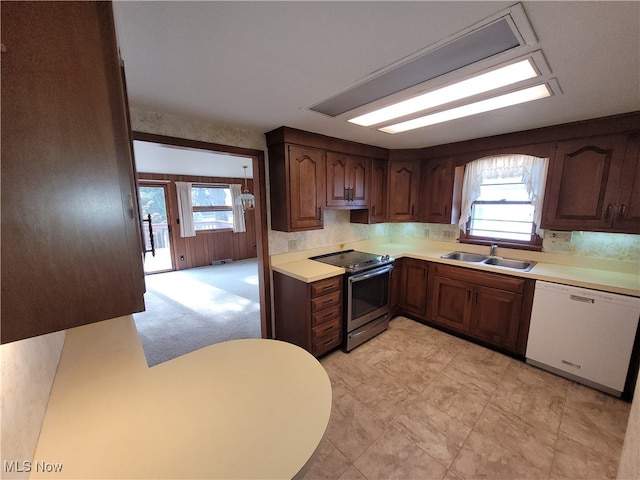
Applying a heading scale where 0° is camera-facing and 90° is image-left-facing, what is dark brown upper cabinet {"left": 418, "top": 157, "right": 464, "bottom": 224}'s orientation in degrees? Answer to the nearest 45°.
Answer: approximately 45°

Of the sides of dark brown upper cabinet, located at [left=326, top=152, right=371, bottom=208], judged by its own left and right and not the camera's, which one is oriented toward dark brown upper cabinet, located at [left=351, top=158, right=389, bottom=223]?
left

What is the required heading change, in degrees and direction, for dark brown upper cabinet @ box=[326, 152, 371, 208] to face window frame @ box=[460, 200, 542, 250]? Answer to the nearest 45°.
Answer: approximately 45° to its left

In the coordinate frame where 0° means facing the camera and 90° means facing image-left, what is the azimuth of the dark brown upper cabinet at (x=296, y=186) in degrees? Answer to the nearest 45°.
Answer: approximately 315°

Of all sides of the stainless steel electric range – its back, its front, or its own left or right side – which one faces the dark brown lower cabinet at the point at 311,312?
right

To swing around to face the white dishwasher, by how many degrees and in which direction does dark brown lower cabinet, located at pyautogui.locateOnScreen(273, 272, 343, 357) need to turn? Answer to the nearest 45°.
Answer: approximately 45° to its left

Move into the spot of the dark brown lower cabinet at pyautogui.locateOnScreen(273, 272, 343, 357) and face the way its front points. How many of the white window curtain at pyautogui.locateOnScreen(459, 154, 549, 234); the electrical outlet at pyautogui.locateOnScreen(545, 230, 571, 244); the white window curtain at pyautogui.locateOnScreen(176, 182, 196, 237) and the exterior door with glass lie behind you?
2

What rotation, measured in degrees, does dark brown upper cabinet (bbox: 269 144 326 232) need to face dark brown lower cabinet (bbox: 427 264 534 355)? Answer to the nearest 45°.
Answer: approximately 45° to its left

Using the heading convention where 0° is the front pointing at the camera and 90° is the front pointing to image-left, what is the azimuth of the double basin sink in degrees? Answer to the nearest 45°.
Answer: approximately 45°
